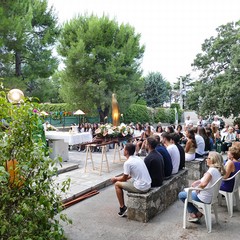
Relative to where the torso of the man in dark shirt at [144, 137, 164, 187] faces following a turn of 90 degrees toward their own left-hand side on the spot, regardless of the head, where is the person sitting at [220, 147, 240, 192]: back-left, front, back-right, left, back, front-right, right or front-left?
back-left

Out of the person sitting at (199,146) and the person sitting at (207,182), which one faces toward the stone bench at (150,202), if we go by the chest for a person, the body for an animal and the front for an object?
the person sitting at (207,182)

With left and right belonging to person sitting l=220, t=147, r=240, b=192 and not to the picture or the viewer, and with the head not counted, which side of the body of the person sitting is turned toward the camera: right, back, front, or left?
left

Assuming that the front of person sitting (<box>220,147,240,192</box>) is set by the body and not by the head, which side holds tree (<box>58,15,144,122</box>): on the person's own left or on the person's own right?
on the person's own right

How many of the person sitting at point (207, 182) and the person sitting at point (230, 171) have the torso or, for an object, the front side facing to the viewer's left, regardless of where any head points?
2

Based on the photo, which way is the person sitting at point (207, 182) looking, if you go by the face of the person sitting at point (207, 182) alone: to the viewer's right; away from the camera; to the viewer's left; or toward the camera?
to the viewer's left

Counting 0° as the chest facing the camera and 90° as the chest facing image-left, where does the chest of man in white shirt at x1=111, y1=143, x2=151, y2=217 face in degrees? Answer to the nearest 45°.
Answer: approximately 135°

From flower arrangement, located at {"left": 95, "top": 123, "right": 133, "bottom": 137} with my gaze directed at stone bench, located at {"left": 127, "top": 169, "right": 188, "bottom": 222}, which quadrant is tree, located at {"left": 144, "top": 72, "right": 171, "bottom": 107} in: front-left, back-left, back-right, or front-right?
back-left

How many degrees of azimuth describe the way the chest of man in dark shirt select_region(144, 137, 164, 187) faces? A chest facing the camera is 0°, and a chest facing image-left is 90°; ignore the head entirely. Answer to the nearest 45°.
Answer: approximately 135°

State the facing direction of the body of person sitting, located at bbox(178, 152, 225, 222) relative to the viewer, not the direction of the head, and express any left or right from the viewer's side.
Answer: facing to the left of the viewer
